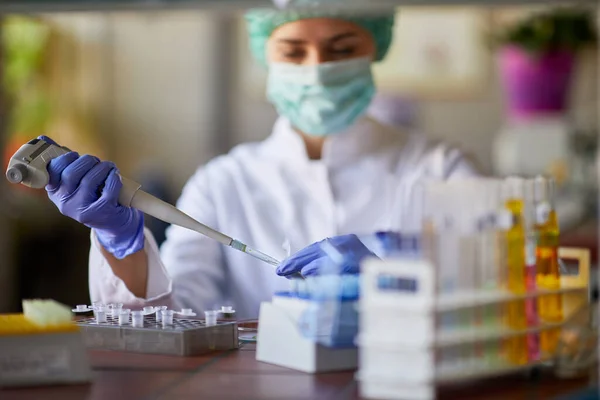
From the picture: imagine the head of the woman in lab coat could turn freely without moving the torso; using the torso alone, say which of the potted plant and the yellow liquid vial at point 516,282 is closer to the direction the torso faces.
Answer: the yellow liquid vial

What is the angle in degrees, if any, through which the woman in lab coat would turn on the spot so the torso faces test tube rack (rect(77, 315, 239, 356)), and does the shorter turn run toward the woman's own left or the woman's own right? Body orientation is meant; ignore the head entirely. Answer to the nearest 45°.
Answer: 0° — they already face it

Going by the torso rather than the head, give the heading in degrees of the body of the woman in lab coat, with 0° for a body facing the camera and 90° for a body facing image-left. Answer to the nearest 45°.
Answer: approximately 0°

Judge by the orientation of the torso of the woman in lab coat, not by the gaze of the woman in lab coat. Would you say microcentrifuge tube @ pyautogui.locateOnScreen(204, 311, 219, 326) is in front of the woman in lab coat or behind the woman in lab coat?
in front

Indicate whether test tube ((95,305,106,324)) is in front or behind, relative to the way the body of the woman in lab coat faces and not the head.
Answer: in front

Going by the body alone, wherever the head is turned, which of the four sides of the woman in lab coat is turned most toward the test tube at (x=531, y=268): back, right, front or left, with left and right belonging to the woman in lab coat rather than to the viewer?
front

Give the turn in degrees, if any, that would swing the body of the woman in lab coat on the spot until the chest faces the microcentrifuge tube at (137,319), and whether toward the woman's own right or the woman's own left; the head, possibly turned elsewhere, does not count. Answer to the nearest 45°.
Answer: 0° — they already face it

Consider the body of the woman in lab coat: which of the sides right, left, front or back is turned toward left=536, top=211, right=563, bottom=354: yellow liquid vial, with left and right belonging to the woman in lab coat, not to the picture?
front

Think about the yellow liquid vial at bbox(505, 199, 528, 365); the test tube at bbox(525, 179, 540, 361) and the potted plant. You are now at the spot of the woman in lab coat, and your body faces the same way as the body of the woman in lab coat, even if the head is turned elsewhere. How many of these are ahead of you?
2

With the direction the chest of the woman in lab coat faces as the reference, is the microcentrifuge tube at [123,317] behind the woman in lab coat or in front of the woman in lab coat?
in front
